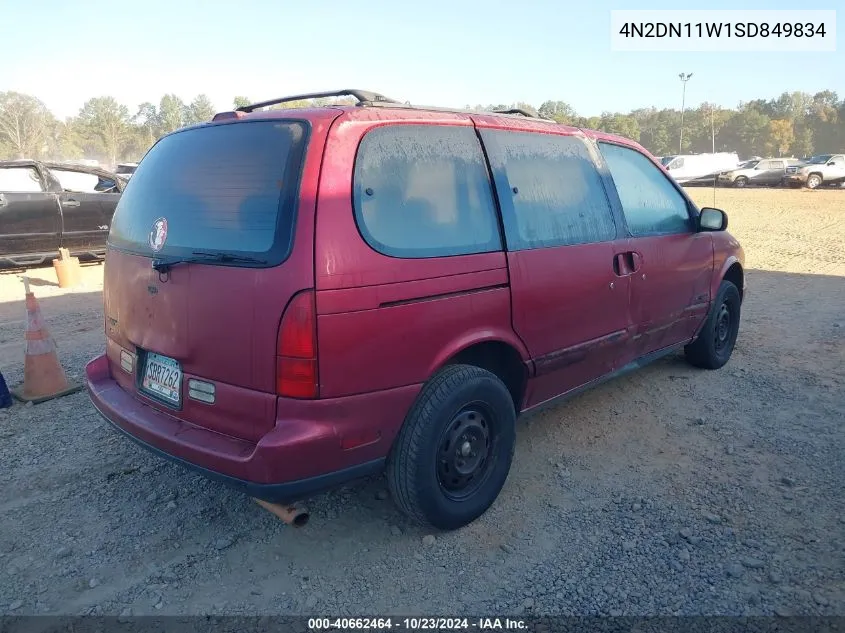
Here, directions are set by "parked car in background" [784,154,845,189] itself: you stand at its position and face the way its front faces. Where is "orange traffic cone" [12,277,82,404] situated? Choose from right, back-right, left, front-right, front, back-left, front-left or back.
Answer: front-left

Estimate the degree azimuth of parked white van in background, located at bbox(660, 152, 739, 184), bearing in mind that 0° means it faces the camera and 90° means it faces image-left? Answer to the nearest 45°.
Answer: approximately 45°

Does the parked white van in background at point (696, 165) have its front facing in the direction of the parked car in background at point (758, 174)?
no

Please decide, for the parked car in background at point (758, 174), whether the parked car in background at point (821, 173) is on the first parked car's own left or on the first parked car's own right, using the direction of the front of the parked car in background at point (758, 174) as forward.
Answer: on the first parked car's own left

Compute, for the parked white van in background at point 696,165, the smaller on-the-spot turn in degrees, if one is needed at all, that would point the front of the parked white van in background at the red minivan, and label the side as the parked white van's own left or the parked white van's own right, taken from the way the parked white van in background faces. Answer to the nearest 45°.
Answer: approximately 45° to the parked white van's own left

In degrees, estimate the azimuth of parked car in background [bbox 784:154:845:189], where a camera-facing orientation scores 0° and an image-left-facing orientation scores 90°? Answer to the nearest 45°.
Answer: approximately 45°

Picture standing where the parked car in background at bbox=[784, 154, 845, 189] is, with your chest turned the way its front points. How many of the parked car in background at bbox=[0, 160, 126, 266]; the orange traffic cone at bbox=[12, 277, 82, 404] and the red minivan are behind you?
0

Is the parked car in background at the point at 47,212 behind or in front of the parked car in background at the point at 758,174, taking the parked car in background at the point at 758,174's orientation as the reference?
in front
